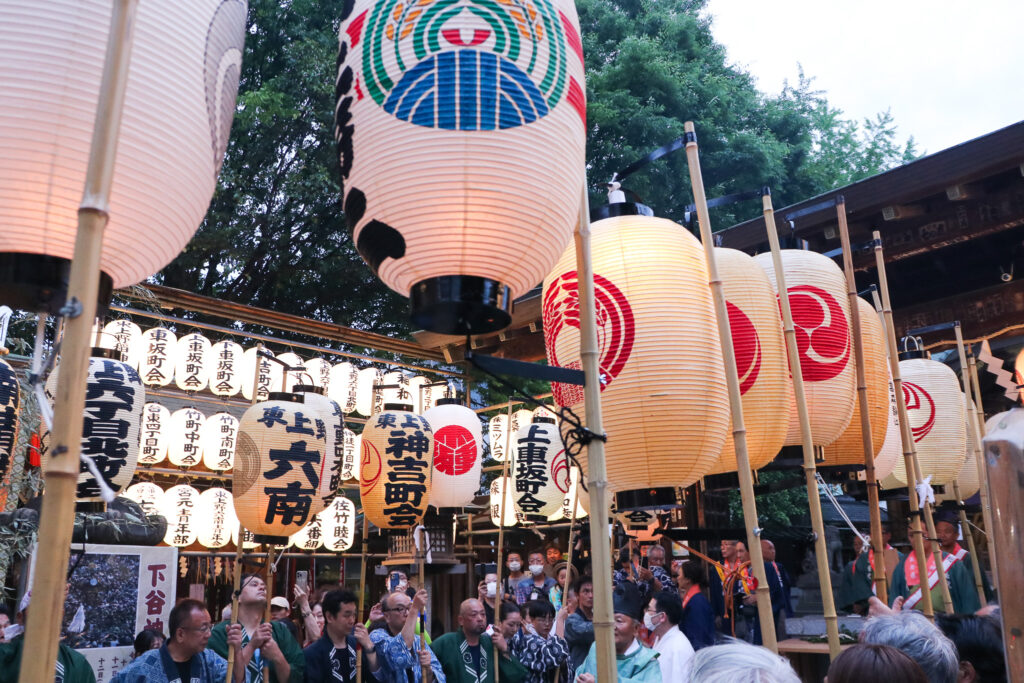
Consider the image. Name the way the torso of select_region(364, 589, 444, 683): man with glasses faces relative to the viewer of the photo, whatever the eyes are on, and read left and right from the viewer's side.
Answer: facing the viewer and to the right of the viewer

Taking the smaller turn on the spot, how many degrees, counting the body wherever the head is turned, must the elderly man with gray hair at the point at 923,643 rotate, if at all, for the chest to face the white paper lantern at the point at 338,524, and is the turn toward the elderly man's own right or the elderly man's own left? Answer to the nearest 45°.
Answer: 0° — they already face it

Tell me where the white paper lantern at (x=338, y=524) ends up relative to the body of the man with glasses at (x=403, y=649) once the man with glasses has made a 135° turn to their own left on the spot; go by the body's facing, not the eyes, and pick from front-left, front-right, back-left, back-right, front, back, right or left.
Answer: front

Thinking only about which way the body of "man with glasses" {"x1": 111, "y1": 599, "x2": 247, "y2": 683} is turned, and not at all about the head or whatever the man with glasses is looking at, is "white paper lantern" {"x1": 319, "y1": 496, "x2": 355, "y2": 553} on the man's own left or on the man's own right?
on the man's own left

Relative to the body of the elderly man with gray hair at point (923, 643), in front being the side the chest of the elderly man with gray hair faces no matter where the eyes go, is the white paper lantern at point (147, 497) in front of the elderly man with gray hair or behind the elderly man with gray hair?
in front

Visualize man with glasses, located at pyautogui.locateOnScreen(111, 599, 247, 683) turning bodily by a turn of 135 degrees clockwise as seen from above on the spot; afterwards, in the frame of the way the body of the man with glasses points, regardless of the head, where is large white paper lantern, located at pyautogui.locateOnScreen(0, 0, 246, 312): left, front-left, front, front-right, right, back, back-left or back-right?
left

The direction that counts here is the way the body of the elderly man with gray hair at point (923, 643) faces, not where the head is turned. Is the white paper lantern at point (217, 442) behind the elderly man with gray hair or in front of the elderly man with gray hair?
in front

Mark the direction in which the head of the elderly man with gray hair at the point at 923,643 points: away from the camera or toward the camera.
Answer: away from the camera

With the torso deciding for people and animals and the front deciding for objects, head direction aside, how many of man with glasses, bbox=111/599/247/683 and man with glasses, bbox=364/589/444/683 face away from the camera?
0

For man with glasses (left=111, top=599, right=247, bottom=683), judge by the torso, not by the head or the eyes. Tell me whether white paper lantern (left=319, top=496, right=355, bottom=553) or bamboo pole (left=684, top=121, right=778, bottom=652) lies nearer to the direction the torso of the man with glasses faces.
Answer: the bamboo pole

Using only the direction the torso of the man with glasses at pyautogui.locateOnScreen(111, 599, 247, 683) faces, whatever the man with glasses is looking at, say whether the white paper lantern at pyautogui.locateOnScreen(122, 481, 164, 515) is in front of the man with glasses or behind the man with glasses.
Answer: behind

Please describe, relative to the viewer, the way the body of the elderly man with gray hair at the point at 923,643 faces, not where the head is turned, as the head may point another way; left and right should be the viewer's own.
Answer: facing away from the viewer and to the left of the viewer

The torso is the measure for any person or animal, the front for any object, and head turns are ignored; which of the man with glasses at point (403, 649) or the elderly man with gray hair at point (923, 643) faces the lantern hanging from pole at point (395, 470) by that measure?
the elderly man with gray hair
